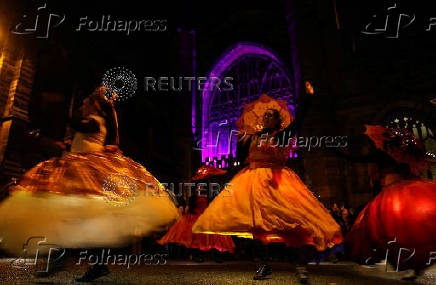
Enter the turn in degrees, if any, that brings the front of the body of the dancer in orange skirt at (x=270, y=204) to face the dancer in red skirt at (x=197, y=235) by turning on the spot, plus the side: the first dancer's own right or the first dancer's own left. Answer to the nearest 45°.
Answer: approximately 135° to the first dancer's own right

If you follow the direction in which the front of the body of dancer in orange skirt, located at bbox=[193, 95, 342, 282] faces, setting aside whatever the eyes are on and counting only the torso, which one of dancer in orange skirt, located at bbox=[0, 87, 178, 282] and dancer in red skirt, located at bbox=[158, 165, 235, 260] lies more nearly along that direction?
the dancer in orange skirt

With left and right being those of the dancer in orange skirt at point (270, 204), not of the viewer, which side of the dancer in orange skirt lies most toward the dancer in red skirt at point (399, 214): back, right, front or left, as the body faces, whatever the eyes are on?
left

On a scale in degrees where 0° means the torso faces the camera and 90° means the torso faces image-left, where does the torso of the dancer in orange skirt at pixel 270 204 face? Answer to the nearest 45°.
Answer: approximately 0°

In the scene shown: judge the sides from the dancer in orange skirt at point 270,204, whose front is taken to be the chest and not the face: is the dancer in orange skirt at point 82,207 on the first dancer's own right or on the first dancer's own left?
on the first dancer's own right
